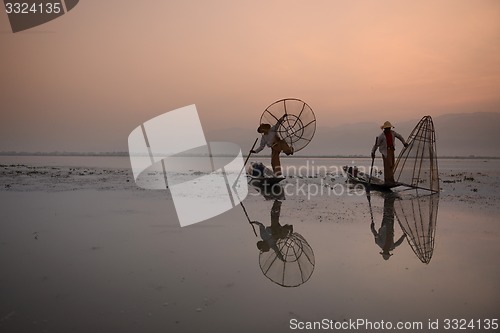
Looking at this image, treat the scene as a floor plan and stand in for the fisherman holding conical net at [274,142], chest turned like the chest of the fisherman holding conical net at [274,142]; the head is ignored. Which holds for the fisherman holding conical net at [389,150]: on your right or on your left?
on your left

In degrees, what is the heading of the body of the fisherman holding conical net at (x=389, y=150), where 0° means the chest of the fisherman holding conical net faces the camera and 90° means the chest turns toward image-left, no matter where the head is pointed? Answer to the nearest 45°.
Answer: approximately 0°

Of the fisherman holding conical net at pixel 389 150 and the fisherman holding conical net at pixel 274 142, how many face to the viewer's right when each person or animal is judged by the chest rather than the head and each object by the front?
0

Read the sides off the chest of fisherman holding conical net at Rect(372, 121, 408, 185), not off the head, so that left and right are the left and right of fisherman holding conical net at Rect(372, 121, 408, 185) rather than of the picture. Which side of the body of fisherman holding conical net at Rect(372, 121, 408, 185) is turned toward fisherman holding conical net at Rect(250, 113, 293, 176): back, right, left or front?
right

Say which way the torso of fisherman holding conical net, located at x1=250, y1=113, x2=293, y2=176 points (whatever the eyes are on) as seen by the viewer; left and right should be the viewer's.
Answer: facing the viewer and to the left of the viewer
